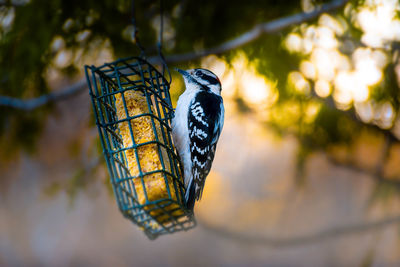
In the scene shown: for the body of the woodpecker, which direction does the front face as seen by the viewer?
to the viewer's left
